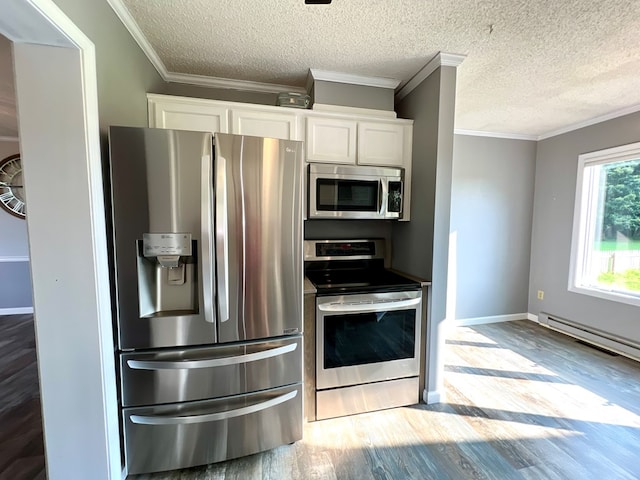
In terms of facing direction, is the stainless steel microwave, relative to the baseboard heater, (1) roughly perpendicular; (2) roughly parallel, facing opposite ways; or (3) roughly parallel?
roughly perpendicular

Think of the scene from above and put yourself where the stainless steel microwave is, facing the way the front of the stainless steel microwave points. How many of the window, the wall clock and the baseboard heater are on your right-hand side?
1

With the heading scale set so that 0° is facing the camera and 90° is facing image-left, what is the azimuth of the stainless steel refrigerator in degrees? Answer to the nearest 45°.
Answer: approximately 0°

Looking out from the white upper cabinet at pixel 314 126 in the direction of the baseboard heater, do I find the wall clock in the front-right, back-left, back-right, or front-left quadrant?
back-left

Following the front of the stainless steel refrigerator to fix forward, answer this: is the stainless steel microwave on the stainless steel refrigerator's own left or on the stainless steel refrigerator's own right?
on the stainless steel refrigerator's own left

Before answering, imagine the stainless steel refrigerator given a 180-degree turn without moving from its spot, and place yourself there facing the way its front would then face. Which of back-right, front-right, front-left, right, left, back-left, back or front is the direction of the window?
right

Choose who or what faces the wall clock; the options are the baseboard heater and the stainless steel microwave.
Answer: the baseboard heater

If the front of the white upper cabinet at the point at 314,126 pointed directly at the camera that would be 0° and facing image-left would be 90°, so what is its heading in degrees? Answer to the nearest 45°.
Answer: approximately 0°

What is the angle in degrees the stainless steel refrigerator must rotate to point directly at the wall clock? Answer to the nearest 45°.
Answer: approximately 135° to its right

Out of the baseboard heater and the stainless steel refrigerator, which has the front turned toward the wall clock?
the baseboard heater
